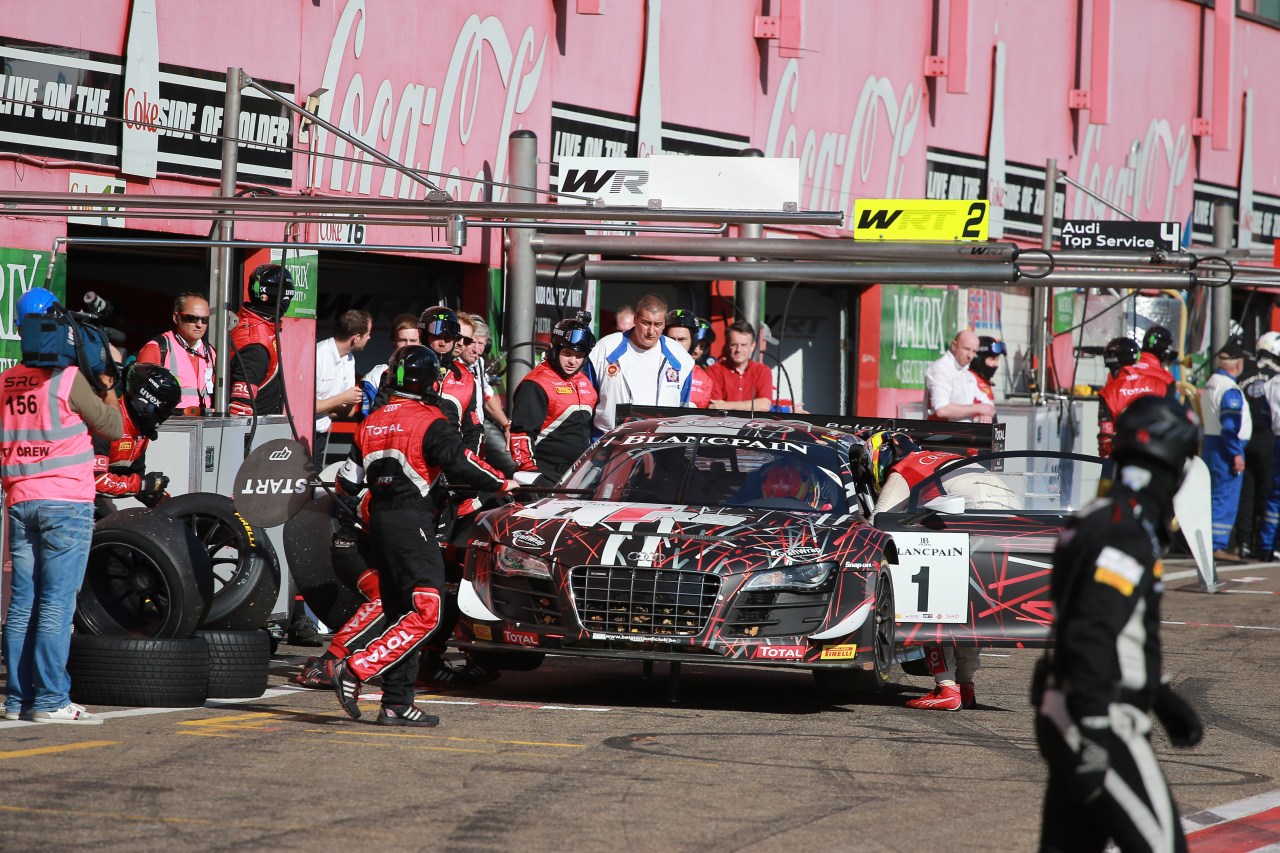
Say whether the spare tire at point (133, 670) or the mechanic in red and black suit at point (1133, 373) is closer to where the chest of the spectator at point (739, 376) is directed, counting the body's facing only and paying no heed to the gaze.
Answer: the spare tire

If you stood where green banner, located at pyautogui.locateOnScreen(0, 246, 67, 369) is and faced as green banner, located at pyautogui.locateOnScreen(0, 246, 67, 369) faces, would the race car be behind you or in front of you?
in front

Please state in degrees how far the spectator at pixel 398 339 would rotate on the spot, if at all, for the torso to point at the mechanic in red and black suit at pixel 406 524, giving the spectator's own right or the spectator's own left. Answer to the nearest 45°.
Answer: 0° — they already face them

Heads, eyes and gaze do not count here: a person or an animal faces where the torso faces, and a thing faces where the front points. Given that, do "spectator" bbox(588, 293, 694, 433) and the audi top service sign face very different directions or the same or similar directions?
same or similar directions

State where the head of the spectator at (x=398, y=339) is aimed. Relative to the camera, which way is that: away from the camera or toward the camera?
toward the camera

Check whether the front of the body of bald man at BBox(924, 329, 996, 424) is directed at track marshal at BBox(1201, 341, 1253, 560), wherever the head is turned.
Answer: no

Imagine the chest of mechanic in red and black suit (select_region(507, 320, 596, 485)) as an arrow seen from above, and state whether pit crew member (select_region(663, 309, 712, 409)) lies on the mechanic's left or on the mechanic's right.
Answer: on the mechanic's left

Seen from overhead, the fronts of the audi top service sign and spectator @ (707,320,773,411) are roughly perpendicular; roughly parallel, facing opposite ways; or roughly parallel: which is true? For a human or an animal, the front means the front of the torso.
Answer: roughly parallel

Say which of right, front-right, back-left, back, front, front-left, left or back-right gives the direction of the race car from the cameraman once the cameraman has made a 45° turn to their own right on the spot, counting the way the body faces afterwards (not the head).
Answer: front

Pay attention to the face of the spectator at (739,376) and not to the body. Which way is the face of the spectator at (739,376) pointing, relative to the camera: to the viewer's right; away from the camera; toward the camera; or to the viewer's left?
toward the camera

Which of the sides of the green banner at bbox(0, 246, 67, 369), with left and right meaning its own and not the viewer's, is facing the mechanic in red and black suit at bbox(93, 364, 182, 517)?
front

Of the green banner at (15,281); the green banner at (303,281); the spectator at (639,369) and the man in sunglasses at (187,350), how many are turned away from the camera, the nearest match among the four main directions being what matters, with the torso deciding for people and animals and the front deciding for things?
0

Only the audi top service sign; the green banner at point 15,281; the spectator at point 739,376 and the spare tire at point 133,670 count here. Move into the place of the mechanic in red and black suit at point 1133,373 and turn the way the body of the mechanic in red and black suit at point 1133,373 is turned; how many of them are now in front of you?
1

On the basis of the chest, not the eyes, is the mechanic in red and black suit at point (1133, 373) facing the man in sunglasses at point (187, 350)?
no

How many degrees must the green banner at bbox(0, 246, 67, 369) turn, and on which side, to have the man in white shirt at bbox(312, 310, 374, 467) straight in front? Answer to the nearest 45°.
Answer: approximately 90° to its left

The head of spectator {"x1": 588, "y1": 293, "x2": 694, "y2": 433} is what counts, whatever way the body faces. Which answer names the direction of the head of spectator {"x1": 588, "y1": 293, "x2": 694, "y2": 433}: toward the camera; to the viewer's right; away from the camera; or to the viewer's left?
toward the camera

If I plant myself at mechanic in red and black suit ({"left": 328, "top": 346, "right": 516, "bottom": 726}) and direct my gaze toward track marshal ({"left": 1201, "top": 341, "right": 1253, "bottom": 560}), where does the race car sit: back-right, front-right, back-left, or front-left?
front-right
